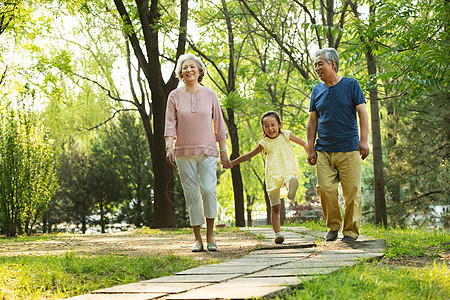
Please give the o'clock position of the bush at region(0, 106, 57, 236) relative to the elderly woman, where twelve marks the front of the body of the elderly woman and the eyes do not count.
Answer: The bush is roughly at 5 o'clock from the elderly woman.

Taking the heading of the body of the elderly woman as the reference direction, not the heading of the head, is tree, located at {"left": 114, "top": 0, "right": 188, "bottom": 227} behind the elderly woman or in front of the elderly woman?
behind

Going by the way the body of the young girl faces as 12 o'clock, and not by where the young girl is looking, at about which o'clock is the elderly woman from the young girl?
The elderly woman is roughly at 2 o'clock from the young girl.

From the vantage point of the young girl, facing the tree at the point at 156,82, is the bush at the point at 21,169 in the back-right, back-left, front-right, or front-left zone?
front-left

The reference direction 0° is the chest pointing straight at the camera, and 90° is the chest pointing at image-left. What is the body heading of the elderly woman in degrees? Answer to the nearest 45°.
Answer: approximately 0°

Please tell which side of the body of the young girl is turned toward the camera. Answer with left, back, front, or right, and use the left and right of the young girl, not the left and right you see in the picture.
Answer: front

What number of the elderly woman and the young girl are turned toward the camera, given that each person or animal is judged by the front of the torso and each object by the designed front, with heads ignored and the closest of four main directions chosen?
2

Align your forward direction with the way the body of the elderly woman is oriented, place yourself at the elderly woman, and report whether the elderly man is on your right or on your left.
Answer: on your left

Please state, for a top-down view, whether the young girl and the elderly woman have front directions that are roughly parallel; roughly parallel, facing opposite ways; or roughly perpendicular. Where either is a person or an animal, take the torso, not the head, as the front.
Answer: roughly parallel

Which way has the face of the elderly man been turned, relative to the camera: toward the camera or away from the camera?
toward the camera

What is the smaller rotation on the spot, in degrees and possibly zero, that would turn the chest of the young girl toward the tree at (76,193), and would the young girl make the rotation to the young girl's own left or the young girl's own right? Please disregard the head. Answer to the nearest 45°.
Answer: approximately 135° to the young girl's own right
